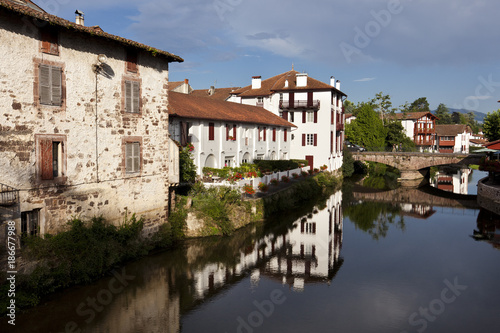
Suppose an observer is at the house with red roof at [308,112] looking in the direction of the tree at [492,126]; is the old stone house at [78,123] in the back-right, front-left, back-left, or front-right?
back-right

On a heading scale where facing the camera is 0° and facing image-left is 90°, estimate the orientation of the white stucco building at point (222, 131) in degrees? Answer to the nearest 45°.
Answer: approximately 315°

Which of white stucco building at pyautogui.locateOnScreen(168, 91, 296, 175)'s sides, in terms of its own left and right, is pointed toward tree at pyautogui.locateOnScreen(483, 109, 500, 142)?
left

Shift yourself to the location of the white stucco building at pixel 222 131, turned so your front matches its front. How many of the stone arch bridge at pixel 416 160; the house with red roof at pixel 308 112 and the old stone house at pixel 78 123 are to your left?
2

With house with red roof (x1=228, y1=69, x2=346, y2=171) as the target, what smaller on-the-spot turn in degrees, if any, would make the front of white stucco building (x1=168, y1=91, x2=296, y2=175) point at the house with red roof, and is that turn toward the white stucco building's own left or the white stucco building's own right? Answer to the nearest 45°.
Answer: approximately 90° to the white stucco building's own left

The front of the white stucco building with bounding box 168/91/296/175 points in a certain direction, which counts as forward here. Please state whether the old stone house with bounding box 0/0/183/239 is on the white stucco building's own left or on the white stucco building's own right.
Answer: on the white stucco building's own right

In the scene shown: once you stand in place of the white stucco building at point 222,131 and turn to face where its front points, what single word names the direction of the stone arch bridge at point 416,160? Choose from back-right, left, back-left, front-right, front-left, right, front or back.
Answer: left
